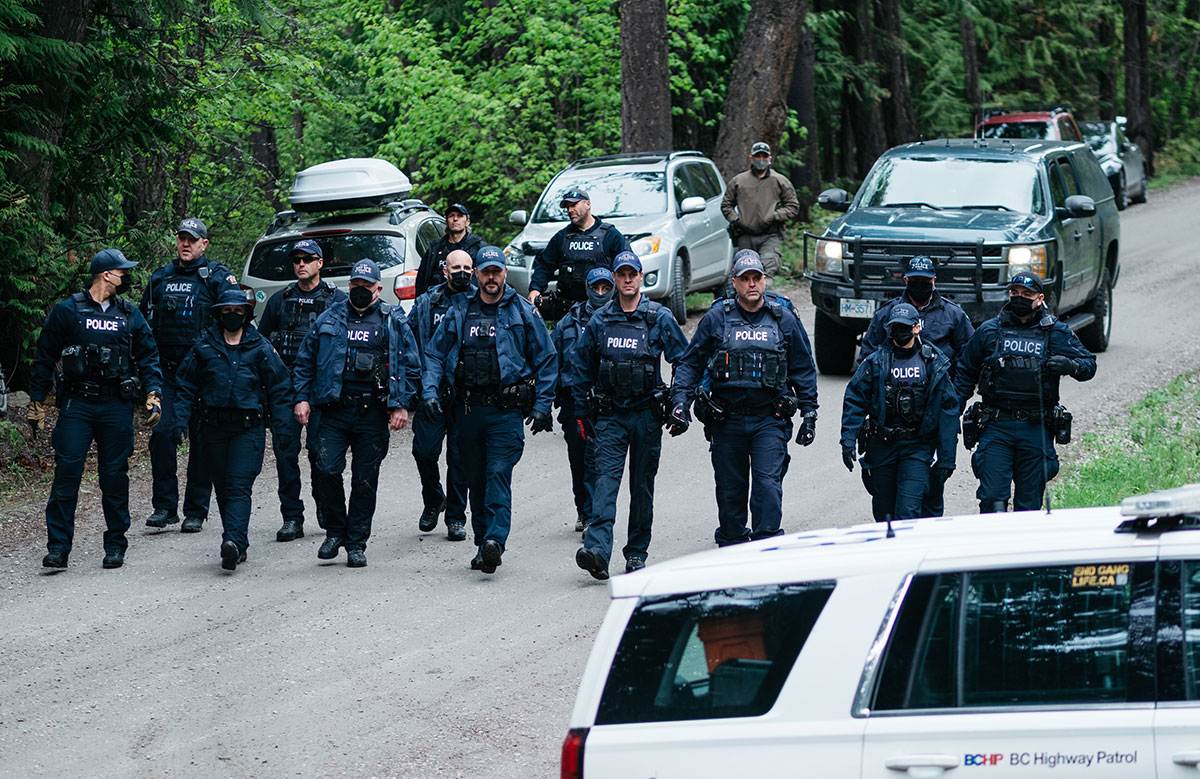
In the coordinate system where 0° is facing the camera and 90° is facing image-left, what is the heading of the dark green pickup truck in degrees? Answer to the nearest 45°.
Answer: approximately 45°

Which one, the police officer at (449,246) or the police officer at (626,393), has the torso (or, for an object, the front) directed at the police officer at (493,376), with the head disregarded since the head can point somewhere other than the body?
the police officer at (449,246)

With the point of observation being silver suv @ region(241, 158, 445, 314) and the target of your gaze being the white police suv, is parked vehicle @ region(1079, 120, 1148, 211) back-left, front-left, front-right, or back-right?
back-left

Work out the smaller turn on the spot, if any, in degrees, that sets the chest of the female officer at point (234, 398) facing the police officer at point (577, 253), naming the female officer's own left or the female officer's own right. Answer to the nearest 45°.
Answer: approximately 135° to the female officer's own left

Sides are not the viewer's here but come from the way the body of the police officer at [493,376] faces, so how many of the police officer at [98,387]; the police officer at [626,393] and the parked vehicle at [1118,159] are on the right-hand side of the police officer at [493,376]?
1

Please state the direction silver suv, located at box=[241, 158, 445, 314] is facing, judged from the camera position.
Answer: facing away from the viewer and to the right of the viewer

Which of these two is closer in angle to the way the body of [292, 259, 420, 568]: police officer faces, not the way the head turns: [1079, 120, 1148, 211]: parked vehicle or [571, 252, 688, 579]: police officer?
the police officer
